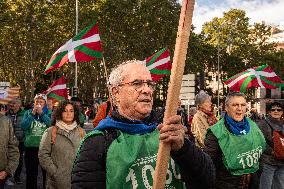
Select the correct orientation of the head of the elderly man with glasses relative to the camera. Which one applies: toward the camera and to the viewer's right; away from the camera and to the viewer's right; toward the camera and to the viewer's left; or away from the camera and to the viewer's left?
toward the camera and to the viewer's right

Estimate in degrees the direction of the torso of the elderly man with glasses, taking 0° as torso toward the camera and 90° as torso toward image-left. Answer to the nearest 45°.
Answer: approximately 315°

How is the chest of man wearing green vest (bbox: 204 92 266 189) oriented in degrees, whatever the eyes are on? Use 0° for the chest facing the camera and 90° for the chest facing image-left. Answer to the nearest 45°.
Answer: approximately 315°

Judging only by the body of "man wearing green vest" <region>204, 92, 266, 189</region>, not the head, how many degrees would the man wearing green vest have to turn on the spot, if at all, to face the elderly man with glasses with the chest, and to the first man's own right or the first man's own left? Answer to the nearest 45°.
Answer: approximately 45° to the first man's own right

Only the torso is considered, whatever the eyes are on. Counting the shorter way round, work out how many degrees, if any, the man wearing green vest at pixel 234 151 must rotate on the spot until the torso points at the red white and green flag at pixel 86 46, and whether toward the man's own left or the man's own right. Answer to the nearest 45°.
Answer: approximately 180°

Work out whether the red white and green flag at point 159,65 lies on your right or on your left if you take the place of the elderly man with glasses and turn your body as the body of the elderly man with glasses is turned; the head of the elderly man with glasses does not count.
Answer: on your left

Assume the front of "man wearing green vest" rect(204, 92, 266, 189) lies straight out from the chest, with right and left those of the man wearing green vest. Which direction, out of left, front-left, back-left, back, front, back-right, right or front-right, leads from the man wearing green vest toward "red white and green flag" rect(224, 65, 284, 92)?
back-left

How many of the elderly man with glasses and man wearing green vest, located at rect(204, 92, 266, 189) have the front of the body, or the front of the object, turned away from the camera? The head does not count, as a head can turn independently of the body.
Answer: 0
